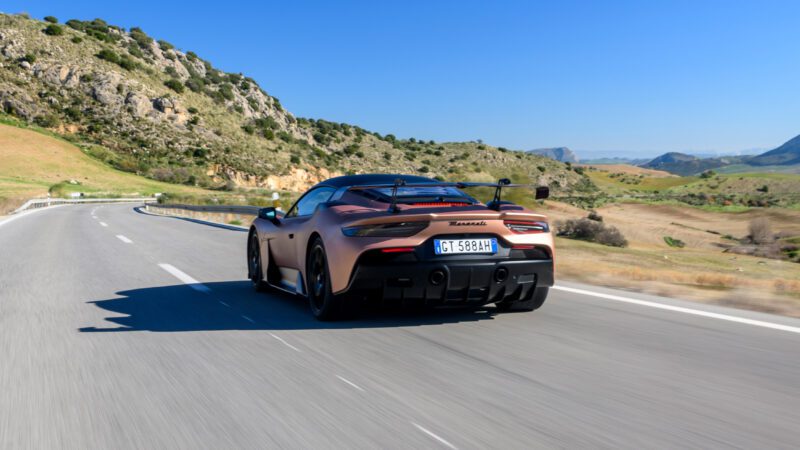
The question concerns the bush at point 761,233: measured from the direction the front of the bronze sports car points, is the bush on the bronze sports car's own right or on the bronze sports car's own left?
on the bronze sports car's own right

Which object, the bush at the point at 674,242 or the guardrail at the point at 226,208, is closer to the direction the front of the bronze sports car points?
the guardrail

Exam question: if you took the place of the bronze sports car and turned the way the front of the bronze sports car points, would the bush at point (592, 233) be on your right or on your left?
on your right

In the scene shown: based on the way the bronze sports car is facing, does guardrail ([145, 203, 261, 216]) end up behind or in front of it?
in front

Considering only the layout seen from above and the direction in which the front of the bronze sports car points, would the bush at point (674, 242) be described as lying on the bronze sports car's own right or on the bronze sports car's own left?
on the bronze sports car's own right

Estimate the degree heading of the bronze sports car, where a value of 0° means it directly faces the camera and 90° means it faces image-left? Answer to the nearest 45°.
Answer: approximately 135°
